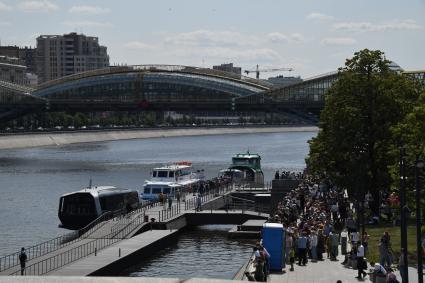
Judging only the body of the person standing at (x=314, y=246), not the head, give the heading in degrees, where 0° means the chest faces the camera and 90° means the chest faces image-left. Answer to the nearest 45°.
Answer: approximately 180°

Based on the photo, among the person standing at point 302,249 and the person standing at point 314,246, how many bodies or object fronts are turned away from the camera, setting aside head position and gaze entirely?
2

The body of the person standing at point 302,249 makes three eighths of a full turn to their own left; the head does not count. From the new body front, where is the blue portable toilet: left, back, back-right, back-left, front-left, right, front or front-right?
front

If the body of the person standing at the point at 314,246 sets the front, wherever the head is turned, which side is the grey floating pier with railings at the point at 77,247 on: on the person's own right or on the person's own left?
on the person's own left

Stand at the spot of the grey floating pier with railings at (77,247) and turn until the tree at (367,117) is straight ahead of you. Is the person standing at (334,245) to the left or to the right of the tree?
right

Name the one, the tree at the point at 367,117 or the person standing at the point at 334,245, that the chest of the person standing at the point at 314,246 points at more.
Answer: the tree

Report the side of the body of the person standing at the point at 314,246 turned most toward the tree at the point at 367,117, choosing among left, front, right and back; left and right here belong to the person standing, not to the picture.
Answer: front

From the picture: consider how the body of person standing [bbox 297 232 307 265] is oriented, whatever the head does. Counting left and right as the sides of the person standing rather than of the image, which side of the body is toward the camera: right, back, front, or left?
back
